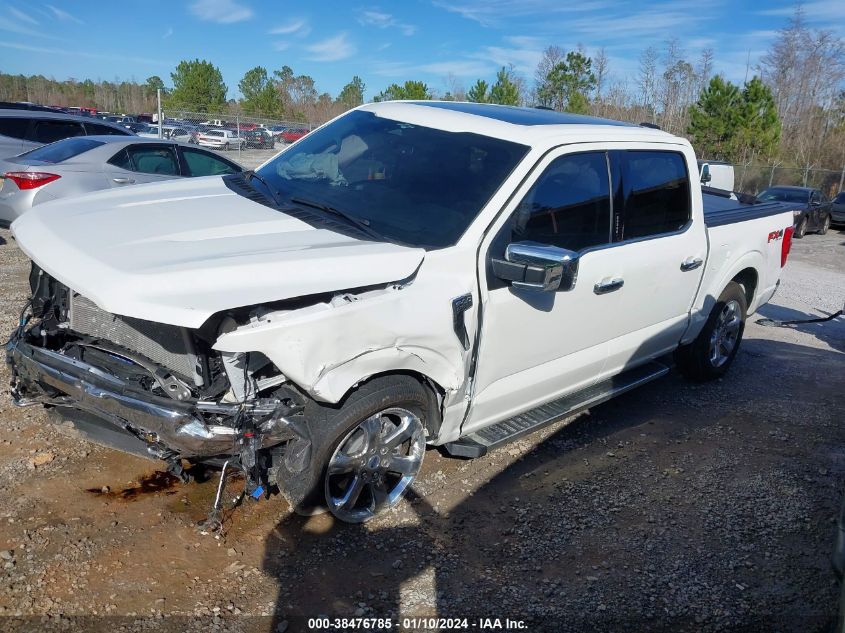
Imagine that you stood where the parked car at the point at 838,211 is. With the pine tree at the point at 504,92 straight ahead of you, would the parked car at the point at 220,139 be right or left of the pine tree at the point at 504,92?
left

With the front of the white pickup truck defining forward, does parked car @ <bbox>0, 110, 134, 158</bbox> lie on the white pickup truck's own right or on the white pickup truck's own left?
on the white pickup truck's own right

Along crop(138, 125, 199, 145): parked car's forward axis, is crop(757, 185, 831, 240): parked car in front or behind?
in front

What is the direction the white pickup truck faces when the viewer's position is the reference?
facing the viewer and to the left of the viewer

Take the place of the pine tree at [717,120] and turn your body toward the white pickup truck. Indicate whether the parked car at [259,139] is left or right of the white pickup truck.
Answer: right

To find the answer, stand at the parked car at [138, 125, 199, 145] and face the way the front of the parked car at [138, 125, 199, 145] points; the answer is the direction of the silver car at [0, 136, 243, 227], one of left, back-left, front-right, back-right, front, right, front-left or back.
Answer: front-right

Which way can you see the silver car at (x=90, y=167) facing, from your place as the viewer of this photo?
facing away from the viewer and to the right of the viewer

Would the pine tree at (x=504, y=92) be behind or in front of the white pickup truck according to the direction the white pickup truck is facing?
behind

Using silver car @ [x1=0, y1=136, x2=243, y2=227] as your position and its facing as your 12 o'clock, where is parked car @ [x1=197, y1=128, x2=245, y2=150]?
The parked car is roughly at 11 o'clock from the silver car.

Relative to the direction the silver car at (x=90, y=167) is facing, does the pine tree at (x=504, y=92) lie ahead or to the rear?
ahead

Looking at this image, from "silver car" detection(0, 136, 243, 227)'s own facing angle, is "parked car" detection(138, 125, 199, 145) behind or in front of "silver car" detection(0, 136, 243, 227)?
in front

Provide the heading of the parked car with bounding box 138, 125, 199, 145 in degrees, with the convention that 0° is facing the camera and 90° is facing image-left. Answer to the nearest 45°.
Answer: approximately 315°
